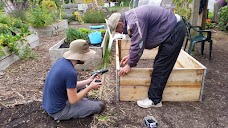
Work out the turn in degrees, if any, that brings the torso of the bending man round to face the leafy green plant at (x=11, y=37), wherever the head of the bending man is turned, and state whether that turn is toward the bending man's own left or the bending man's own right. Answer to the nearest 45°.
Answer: approximately 45° to the bending man's own right

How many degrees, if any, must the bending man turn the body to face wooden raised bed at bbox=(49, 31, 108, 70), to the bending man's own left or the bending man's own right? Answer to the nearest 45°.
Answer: approximately 45° to the bending man's own right

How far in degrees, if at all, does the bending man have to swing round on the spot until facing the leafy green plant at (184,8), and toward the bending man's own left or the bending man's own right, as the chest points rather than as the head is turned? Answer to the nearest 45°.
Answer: approximately 90° to the bending man's own right

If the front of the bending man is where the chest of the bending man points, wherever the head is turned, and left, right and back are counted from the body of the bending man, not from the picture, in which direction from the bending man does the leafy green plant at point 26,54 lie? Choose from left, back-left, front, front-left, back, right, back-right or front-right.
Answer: front-right

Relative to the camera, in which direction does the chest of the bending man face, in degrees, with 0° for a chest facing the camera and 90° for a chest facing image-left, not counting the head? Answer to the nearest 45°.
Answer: approximately 90°

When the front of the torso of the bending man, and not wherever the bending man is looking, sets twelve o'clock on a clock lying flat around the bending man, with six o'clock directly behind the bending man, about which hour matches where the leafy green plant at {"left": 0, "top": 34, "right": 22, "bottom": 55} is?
The leafy green plant is roughly at 1 o'clock from the bending man.
